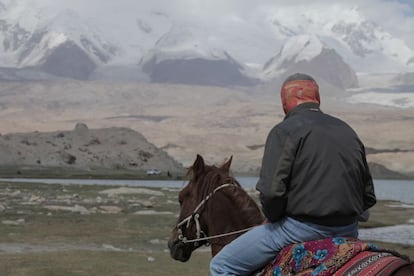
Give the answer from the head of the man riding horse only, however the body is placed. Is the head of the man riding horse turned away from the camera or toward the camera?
away from the camera

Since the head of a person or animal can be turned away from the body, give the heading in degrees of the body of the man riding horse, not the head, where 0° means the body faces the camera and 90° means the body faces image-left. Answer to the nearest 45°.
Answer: approximately 135°

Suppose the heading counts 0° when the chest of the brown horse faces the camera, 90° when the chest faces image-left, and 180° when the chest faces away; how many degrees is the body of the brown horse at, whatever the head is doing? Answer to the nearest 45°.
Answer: approximately 90°
